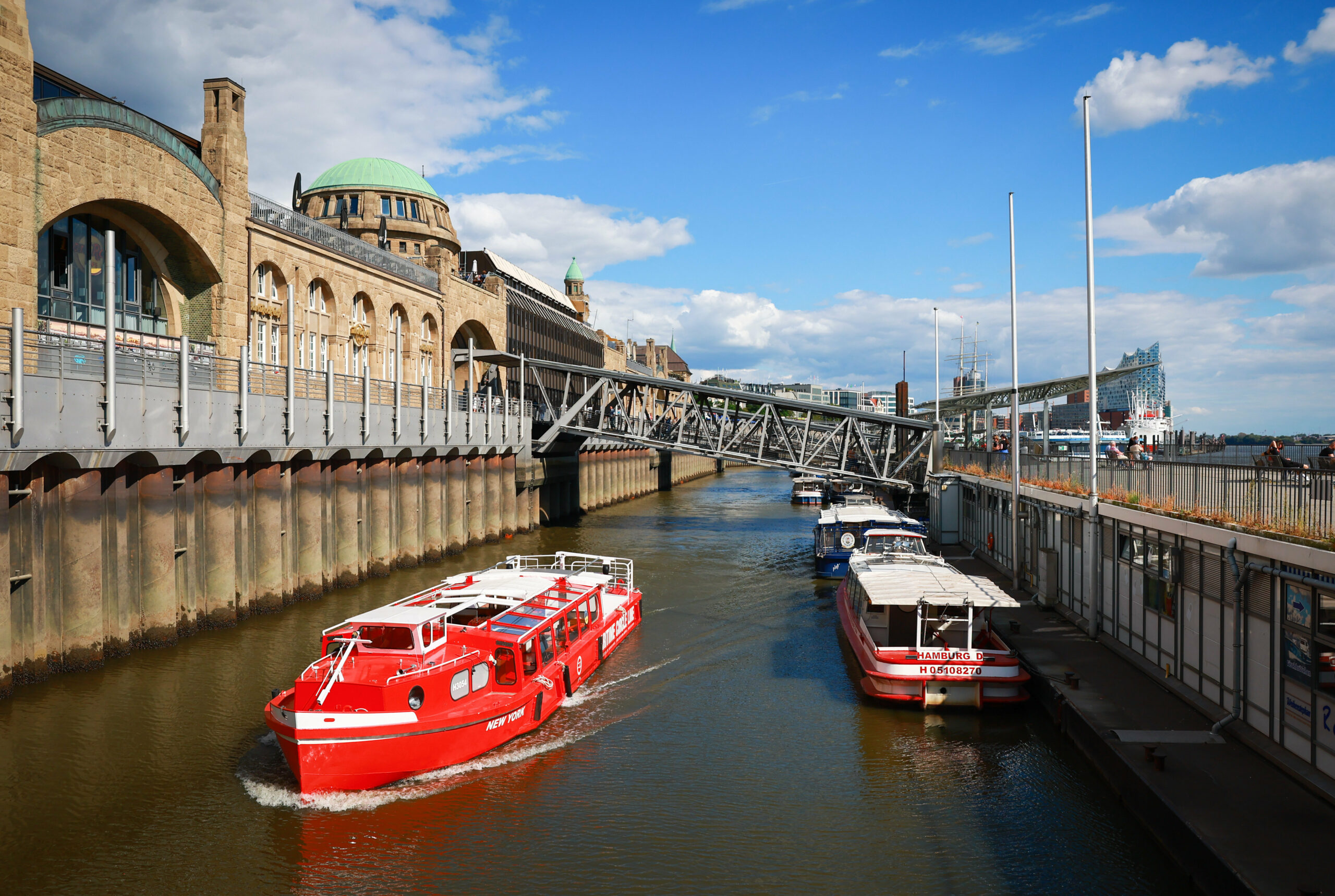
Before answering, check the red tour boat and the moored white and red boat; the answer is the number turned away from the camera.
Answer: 1

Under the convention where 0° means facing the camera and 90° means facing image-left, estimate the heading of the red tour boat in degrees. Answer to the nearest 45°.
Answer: approximately 45°

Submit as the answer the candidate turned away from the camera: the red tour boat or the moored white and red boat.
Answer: the moored white and red boat

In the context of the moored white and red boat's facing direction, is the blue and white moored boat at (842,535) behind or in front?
in front

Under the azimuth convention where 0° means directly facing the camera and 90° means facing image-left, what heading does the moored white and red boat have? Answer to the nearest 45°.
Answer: approximately 180°

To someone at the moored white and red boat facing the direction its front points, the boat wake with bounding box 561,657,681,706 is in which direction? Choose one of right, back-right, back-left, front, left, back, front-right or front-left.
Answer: left

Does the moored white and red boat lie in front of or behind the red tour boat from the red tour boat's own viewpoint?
behind

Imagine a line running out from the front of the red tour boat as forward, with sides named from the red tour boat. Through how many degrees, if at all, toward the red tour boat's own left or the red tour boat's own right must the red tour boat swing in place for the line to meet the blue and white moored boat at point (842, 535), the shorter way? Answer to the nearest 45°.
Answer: approximately 180°

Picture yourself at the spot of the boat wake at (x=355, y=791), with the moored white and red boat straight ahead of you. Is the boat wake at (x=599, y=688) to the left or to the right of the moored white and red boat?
left

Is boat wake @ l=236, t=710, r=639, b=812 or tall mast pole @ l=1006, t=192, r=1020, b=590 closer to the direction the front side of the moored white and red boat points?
the tall mast pole

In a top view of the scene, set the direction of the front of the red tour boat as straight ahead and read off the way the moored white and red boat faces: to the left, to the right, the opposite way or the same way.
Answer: the opposite way

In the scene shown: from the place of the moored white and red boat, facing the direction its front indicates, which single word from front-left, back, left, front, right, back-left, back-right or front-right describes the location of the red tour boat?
back-left
